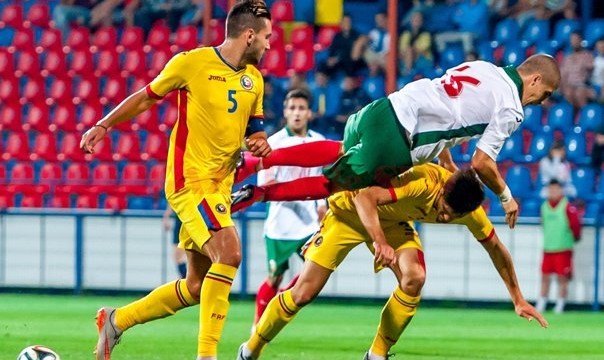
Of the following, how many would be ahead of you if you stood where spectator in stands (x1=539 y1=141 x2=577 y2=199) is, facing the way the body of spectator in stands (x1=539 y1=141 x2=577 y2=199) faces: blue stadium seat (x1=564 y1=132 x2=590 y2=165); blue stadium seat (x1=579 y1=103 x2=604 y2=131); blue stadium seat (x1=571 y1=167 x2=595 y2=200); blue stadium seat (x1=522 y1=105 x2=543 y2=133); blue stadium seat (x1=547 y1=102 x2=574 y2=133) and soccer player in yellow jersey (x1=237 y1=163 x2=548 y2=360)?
1

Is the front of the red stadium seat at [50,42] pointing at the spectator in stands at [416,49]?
no

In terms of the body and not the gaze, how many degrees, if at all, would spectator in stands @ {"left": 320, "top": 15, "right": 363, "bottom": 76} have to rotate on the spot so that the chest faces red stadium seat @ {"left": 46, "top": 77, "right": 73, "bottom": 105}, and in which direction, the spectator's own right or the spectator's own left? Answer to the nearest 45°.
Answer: approximately 90° to the spectator's own right

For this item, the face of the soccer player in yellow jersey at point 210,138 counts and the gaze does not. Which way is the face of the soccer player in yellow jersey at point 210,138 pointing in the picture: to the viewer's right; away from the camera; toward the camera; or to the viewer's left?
to the viewer's right

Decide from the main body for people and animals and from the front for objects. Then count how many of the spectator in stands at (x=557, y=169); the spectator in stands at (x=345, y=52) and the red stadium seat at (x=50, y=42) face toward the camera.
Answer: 3

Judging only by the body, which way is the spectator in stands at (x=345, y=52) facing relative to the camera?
toward the camera

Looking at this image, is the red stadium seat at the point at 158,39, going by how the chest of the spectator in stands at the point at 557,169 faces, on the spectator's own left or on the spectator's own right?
on the spectator's own right

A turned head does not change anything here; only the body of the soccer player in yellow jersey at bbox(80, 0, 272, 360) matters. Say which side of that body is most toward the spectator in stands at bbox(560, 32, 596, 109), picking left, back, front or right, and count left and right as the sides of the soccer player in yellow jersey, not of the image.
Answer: left

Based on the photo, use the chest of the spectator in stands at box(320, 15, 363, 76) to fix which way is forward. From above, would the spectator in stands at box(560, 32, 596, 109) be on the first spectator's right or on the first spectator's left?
on the first spectator's left

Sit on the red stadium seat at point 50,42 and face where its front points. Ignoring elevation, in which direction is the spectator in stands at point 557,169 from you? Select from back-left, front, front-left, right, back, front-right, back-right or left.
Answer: front-left

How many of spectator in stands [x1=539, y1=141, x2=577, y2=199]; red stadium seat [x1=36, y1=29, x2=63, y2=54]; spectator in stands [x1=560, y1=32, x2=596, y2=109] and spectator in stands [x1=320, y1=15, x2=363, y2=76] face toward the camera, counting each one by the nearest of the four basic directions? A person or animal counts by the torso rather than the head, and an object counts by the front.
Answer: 4

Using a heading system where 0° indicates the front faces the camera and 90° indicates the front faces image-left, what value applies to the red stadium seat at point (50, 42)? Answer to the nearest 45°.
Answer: approximately 0°

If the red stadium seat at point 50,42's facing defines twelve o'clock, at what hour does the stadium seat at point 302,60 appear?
The stadium seat is roughly at 10 o'clock from the red stadium seat.

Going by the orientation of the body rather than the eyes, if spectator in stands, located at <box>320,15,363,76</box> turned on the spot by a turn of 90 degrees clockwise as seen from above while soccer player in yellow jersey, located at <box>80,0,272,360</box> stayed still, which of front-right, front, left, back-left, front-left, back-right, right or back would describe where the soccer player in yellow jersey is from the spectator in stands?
left

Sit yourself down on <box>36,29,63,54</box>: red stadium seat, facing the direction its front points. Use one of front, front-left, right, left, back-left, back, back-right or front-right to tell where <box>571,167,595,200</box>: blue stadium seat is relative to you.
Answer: front-left

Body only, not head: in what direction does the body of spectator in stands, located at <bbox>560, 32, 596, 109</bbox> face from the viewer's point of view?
toward the camera

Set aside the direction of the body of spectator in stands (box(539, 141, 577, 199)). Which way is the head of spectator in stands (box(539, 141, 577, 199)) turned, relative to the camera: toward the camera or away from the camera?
toward the camera
